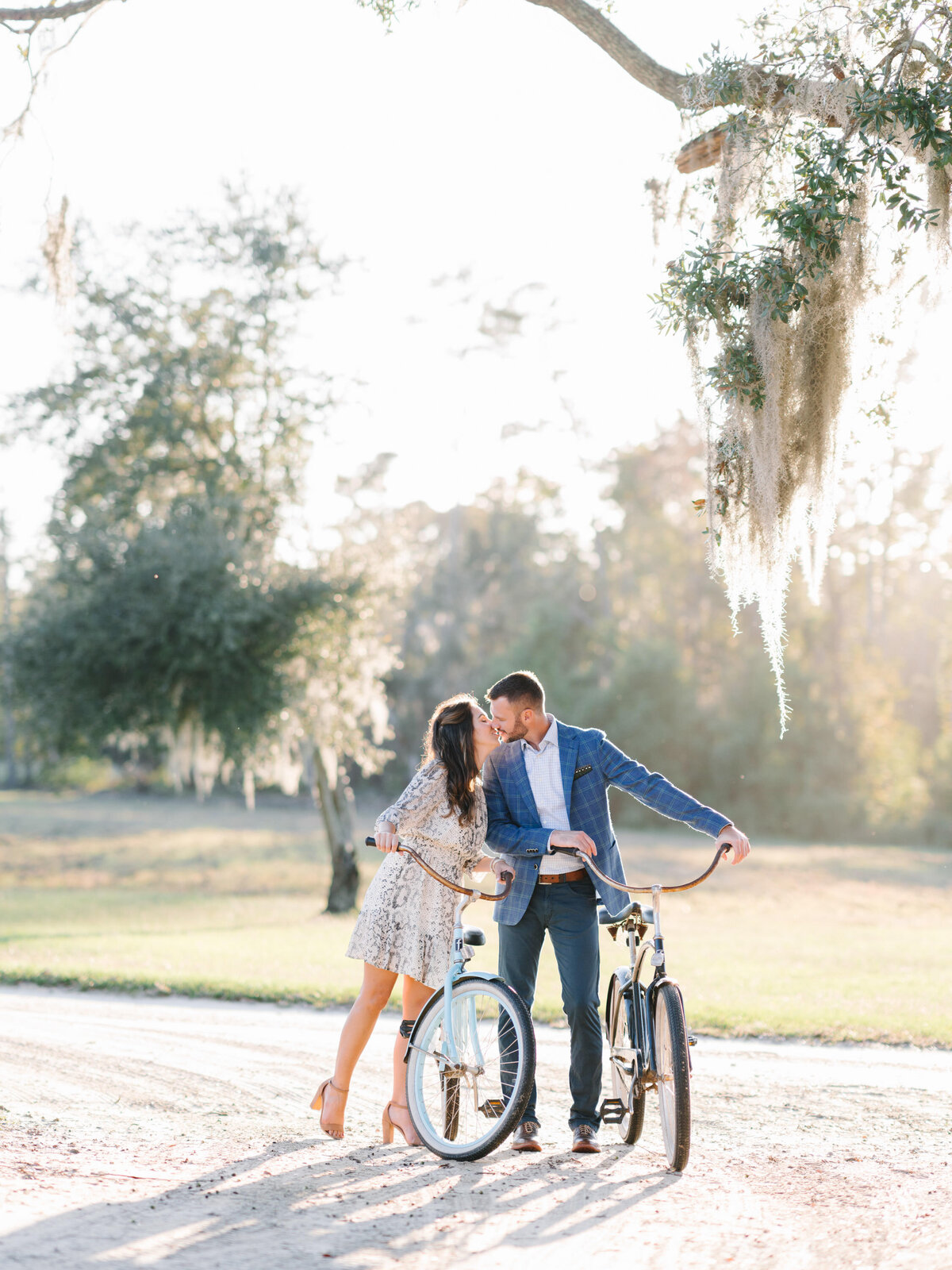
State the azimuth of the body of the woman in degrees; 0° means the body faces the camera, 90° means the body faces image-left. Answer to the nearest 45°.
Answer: approximately 315°

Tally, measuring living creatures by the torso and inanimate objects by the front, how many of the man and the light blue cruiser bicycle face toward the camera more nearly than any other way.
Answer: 2

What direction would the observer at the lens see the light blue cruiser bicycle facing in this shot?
facing the viewer

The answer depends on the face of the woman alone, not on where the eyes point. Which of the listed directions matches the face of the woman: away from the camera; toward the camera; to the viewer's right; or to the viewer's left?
to the viewer's right

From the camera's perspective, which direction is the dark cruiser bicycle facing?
toward the camera

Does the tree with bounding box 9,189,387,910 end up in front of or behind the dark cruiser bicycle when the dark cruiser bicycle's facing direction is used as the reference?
behind

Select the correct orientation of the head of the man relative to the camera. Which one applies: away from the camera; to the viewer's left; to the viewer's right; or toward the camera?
to the viewer's left
